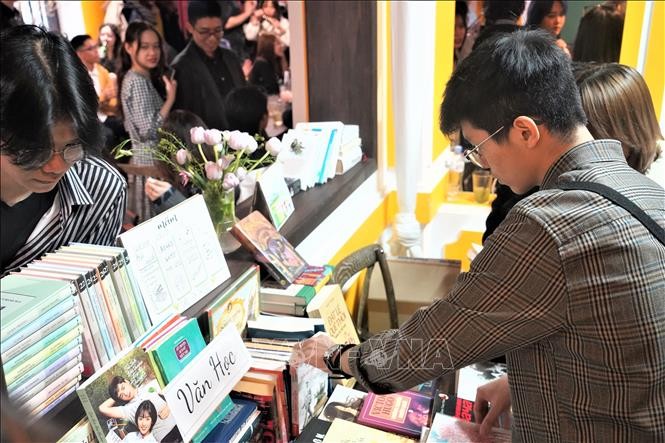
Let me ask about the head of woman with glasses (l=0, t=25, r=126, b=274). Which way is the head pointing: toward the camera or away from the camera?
toward the camera

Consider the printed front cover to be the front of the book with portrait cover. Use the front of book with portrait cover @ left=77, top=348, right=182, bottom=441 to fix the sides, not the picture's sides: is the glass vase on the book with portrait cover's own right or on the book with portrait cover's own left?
on the book with portrait cover's own left

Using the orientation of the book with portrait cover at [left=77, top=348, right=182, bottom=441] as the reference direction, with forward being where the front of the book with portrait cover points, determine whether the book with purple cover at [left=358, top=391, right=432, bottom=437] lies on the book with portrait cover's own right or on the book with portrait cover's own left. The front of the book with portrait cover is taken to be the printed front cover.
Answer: on the book with portrait cover's own left

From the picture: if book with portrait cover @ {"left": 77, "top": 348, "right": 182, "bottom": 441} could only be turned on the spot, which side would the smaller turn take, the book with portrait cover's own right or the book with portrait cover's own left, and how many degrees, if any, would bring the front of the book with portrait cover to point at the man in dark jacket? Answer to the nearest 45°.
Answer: approximately 135° to the book with portrait cover's own left

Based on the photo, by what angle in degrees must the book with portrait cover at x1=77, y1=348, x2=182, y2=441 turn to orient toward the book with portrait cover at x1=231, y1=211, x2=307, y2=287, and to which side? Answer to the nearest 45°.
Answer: approximately 90° to its left

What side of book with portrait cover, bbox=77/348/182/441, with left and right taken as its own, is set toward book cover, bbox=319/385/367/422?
left

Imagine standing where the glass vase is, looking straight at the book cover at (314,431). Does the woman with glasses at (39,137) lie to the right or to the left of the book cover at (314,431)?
right
